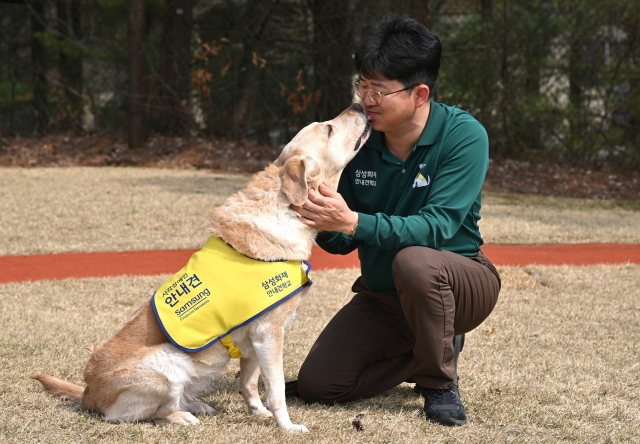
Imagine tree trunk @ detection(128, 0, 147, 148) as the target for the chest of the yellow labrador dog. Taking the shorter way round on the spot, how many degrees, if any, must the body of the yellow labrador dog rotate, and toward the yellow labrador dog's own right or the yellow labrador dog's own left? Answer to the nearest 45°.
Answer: approximately 90° to the yellow labrador dog's own left

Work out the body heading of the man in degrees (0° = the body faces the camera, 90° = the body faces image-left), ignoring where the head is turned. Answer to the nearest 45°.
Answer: approximately 45°

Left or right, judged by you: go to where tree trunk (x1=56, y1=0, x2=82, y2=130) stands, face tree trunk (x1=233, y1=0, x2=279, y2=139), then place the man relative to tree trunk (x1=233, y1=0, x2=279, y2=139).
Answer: right

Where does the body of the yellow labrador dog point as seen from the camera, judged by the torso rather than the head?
to the viewer's right

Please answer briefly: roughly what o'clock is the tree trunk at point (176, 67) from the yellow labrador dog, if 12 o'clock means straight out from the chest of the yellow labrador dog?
The tree trunk is roughly at 9 o'clock from the yellow labrador dog.

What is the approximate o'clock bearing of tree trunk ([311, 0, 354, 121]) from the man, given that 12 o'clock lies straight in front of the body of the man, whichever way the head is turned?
The tree trunk is roughly at 4 o'clock from the man.

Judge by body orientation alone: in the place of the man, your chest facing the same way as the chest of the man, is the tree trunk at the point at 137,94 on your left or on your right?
on your right

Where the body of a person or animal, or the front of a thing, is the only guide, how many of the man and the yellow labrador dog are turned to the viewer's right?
1

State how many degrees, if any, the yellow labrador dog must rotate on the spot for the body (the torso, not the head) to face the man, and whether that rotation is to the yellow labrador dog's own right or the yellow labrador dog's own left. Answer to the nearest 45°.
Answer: approximately 45° to the yellow labrador dog's own left
